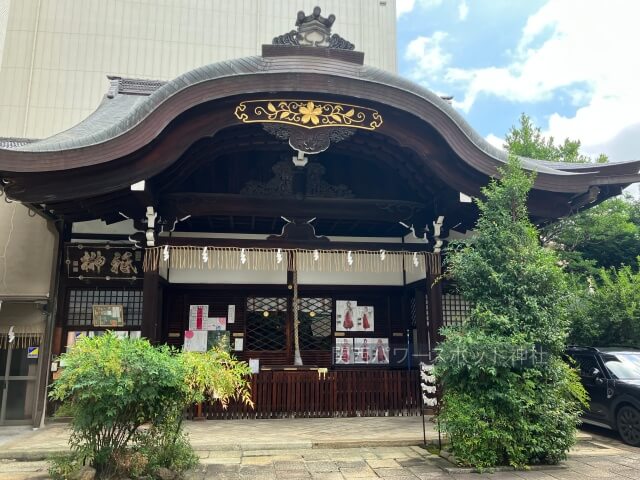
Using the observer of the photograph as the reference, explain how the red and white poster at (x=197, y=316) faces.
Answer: facing the viewer

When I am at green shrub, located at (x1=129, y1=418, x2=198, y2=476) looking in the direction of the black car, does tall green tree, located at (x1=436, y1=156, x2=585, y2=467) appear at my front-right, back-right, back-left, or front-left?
front-right

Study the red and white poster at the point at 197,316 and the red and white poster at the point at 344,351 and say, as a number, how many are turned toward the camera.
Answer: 2

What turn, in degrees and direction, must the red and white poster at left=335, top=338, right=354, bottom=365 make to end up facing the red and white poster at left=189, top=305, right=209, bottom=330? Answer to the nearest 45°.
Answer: approximately 90° to its right

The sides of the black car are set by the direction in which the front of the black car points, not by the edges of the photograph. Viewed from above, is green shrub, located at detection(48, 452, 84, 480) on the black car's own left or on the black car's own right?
on the black car's own right

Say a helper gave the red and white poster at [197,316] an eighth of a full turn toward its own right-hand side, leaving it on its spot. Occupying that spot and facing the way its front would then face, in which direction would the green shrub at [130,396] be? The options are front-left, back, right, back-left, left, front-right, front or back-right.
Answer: front-left

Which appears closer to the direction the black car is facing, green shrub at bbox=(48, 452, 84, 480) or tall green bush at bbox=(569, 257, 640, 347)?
the green shrub

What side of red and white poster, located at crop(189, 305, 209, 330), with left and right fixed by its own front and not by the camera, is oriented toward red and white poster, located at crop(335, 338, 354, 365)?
left

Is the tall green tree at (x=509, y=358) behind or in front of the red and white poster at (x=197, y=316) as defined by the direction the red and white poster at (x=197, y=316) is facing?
in front

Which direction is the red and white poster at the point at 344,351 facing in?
toward the camera

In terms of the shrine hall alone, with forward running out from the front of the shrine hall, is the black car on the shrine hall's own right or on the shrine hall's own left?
on the shrine hall's own left

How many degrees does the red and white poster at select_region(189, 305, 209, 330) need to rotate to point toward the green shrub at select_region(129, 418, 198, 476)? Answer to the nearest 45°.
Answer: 0° — it already faces it

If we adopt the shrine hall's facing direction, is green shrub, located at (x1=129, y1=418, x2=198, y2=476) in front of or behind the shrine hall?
in front

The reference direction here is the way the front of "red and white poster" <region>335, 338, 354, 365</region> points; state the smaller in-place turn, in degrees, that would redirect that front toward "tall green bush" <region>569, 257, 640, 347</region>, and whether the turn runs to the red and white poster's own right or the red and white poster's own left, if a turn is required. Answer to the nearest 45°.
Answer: approximately 90° to the red and white poster's own left

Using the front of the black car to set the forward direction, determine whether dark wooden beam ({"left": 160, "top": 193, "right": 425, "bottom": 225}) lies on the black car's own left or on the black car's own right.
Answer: on the black car's own right

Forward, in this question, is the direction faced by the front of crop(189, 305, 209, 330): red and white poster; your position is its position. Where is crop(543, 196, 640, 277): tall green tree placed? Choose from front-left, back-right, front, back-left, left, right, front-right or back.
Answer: left

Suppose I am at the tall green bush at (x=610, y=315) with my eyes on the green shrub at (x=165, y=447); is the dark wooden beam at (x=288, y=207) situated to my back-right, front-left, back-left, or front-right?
front-right
